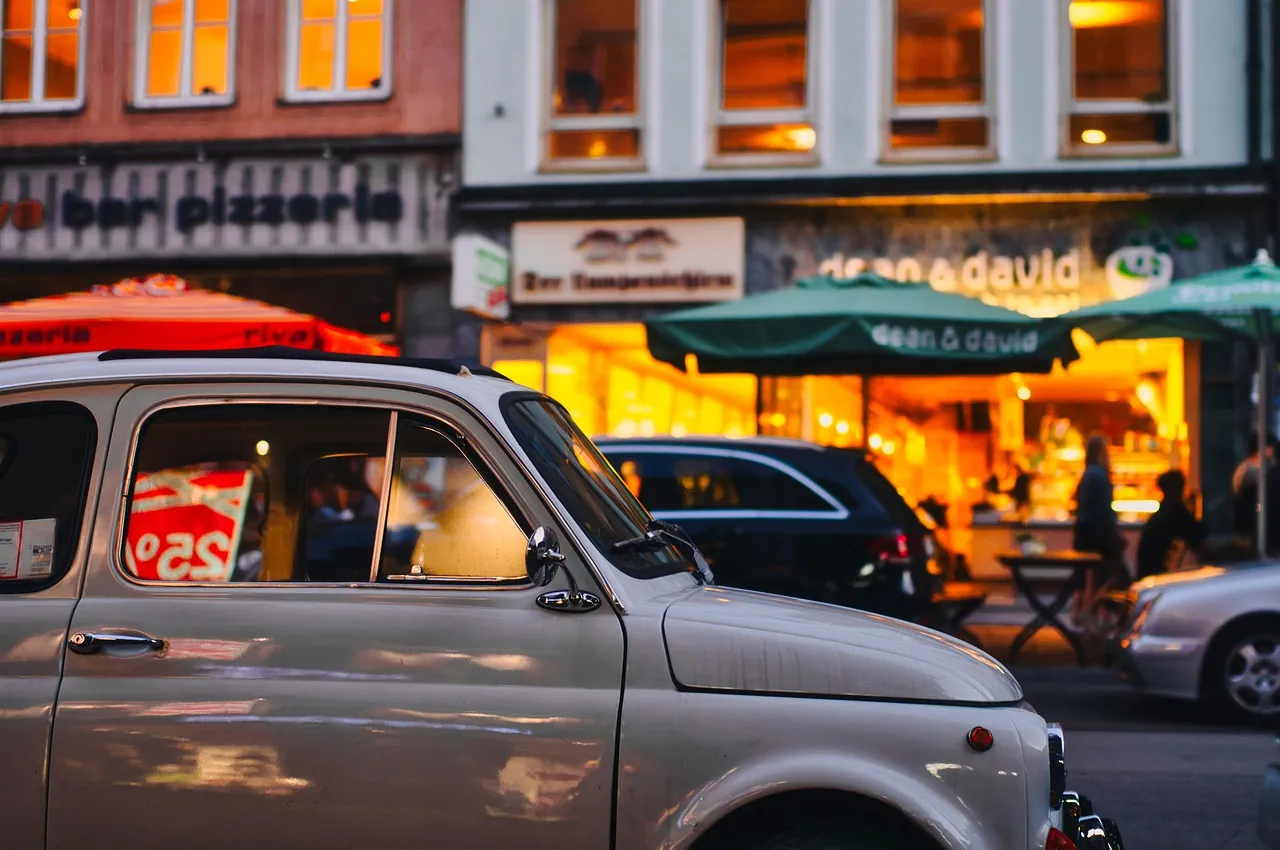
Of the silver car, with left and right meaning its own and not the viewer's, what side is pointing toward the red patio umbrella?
front

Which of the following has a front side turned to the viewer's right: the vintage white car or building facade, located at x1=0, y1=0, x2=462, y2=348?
the vintage white car

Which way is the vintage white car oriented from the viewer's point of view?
to the viewer's right

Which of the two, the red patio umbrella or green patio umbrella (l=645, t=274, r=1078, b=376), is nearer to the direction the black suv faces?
the red patio umbrella

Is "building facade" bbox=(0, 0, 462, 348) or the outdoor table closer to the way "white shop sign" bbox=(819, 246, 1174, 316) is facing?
the outdoor table

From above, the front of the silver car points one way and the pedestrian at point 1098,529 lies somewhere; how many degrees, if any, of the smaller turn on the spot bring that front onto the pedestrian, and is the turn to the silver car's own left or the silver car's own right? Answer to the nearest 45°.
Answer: approximately 90° to the silver car's own right

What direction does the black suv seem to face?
to the viewer's left

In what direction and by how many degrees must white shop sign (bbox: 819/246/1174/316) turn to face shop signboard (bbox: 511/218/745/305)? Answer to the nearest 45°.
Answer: approximately 90° to its right

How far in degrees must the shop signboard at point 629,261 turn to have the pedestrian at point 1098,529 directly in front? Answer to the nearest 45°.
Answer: approximately 45° to its left

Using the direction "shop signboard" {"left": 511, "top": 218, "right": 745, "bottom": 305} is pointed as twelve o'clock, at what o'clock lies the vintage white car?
The vintage white car is roughly at 12 o'clock from the shop signboard.

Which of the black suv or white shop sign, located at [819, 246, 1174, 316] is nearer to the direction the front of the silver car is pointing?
the black suv

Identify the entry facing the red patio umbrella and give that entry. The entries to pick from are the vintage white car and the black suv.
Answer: the black suv

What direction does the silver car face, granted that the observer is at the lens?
facing to the left of the viewer

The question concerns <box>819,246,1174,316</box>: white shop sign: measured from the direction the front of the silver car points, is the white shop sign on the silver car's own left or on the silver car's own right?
on the silver car's own right
